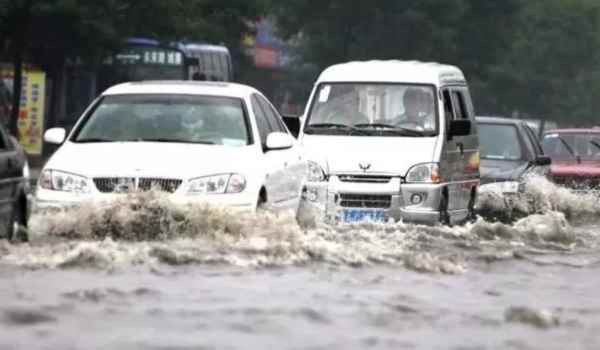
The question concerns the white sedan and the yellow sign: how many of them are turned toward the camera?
2

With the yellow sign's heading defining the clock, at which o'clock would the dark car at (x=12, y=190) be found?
The dark car is roughly at 12 o'clock from the yellow sign.

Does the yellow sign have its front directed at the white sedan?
yes

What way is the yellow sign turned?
toward the camera

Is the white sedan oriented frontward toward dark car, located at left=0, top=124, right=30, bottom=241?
no

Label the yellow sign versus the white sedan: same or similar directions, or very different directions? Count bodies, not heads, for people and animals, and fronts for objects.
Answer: same or similar directions

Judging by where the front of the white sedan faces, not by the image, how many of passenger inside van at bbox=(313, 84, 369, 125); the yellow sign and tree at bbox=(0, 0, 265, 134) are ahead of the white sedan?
0

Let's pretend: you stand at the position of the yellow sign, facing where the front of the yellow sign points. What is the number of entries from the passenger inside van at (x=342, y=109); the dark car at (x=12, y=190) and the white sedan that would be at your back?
0

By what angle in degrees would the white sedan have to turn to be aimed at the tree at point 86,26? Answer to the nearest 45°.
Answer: approximately 180°

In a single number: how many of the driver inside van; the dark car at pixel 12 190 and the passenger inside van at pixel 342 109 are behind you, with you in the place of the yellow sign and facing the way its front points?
0

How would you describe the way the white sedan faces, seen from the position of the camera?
facing the viewer
